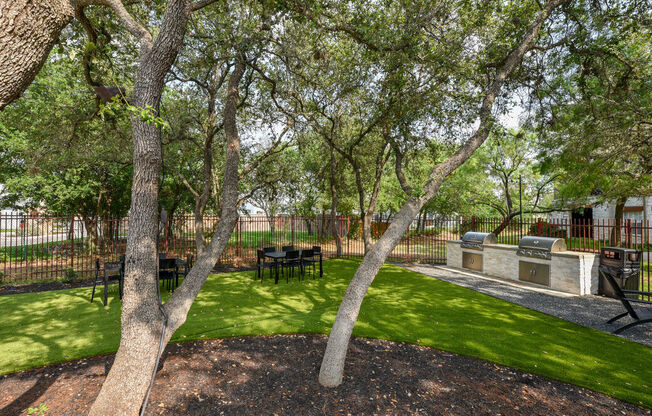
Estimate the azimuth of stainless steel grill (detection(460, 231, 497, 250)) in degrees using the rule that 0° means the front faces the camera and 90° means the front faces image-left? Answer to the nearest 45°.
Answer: approximately 45°

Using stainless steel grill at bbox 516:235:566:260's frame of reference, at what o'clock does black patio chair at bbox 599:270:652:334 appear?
The black patio chair is roughly at 10 o'clock from the stainless steel grill.

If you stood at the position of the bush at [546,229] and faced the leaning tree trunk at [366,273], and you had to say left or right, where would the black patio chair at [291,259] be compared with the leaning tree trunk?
right

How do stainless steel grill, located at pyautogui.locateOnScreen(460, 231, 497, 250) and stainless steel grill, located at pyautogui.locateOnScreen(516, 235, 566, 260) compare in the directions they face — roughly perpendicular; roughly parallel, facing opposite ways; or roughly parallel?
roughly parallel

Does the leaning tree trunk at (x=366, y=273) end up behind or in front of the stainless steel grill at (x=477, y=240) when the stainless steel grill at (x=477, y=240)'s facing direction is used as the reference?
in front

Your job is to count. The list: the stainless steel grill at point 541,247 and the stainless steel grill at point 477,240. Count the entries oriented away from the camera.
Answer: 0

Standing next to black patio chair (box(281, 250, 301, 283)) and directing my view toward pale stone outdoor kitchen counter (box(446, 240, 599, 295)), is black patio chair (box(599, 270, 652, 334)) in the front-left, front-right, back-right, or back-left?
front-right

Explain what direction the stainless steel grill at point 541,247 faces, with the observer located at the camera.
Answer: facing the viewer and to the left of the viewer

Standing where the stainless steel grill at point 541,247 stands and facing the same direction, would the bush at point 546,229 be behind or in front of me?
behind
